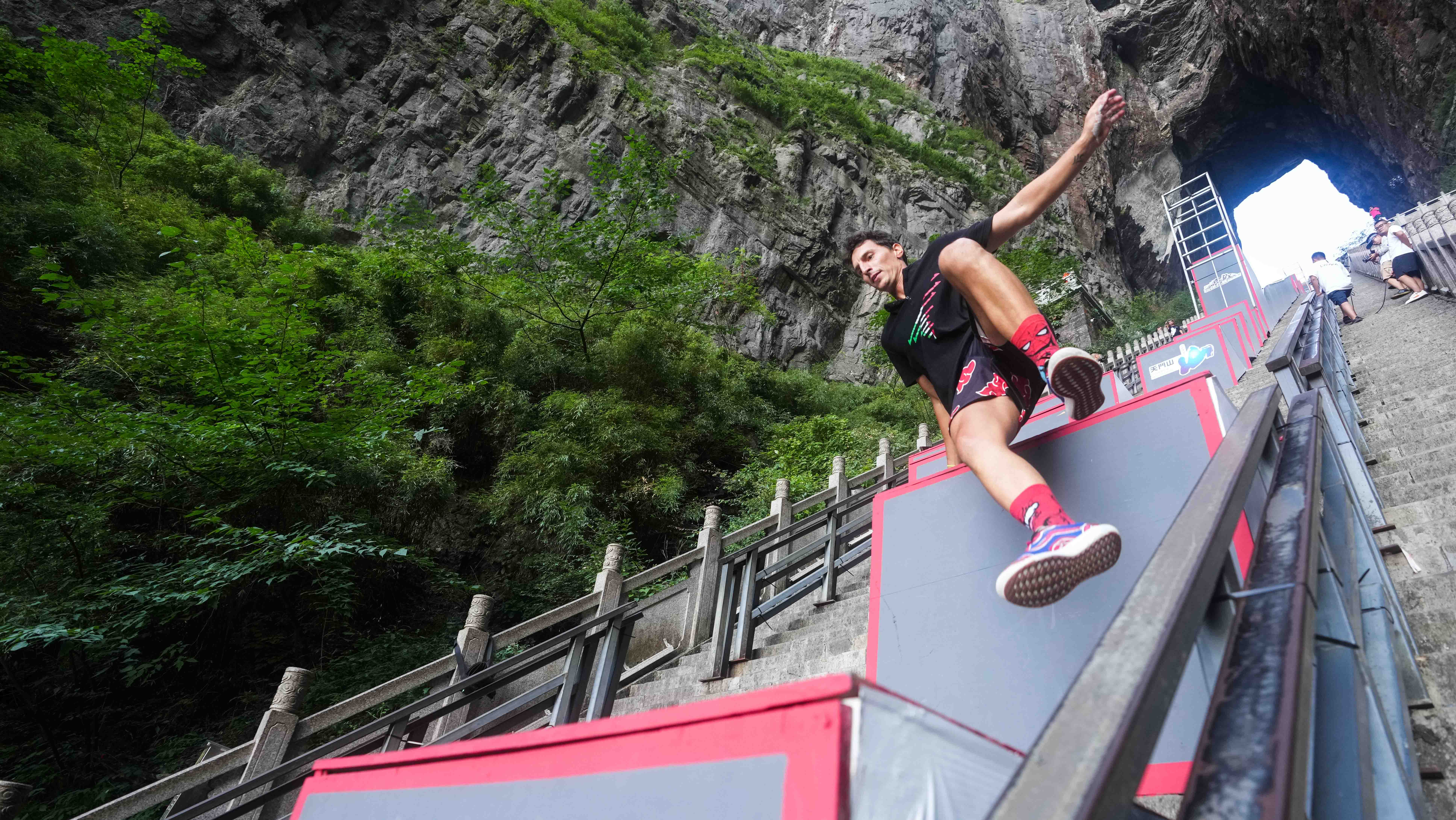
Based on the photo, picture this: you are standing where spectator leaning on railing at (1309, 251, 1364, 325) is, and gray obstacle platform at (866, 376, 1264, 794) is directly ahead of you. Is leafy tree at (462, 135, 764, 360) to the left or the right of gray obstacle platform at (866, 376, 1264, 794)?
right

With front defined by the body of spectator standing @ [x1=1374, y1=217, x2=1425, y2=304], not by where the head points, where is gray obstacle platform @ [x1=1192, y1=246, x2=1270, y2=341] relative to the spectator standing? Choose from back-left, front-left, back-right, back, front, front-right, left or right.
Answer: right

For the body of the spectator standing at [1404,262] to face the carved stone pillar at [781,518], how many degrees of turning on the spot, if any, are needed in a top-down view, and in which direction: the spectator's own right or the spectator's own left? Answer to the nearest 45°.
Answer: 0° — they already face it

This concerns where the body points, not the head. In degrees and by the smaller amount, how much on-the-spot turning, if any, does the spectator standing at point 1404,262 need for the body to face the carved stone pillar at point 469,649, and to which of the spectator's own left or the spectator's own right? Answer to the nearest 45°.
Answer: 0° — they already face it

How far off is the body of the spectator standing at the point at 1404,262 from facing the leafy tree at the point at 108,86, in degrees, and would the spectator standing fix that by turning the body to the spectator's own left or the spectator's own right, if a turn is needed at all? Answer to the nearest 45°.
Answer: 0° — they already face it

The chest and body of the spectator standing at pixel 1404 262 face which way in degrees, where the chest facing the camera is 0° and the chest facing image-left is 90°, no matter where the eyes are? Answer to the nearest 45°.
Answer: approximately 45°

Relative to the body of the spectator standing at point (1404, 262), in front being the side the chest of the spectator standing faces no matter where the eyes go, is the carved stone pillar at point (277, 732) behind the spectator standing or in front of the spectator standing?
in front

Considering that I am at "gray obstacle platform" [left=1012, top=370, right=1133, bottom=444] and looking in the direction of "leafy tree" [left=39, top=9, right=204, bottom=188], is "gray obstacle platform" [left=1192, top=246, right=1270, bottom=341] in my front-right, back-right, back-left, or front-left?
back-right

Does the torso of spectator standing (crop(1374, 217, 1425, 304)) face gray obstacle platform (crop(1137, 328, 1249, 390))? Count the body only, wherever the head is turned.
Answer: yes
